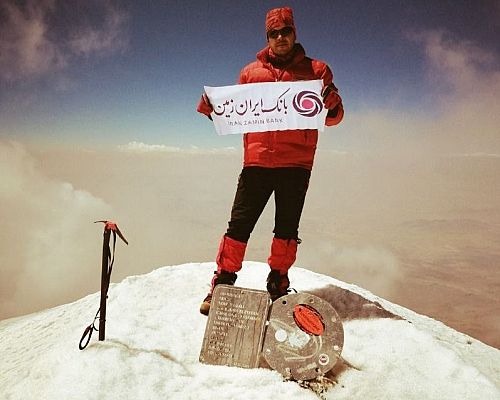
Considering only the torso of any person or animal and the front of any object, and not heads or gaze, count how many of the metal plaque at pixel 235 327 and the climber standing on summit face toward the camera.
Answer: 2

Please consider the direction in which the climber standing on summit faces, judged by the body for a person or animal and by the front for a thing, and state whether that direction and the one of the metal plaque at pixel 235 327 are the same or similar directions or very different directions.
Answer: same or similar directions

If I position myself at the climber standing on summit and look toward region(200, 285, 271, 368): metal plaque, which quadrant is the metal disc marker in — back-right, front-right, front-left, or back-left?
front-left

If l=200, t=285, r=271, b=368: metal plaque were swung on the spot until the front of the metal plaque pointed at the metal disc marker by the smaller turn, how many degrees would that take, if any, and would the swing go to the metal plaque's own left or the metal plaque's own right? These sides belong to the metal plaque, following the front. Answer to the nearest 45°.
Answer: approximately 90° to the metal plaque's own left

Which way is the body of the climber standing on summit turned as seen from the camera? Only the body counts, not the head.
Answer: toward the camera
